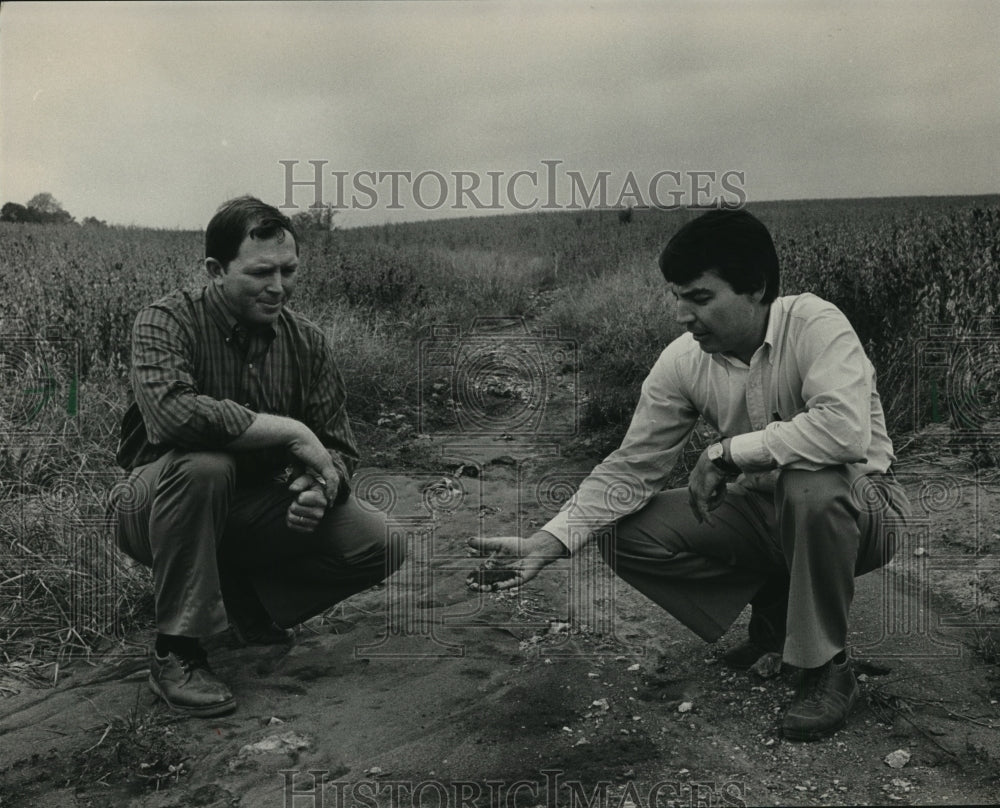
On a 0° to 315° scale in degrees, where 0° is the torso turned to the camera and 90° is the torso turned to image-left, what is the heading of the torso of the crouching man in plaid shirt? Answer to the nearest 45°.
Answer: approximately 315°

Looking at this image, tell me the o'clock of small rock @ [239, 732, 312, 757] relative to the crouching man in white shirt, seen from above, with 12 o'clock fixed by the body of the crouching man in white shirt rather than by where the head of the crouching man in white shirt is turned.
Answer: The small rock is roughly at 1 o'clock from the crouching man in white shirt.

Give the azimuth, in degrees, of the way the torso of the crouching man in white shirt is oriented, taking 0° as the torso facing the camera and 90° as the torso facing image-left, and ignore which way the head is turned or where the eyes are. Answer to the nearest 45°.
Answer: approximately 45°

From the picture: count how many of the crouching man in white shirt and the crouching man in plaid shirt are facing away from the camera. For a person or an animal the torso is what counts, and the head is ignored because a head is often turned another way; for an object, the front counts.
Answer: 0

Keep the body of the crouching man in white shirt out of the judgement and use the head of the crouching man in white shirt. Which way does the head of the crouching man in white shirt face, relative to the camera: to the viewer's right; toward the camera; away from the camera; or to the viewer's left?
to the viewer's left

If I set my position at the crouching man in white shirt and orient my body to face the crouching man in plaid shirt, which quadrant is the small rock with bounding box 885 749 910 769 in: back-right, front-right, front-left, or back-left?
back-left

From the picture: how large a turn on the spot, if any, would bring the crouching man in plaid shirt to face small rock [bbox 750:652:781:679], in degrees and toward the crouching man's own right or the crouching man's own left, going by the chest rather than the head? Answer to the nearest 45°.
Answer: approximately 45° to the crouching man's own left

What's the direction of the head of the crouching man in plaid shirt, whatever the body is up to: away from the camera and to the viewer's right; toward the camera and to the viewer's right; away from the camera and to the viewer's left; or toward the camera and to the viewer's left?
toward the camera and to the viewer's right

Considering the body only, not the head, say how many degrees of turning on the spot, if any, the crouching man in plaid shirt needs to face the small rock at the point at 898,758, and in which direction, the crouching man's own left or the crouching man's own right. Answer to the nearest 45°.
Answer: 0° — they already face it
